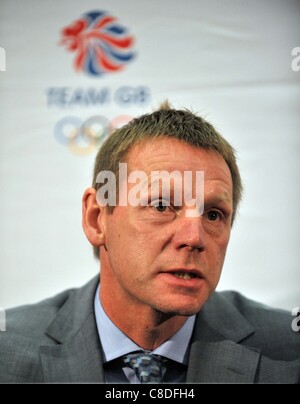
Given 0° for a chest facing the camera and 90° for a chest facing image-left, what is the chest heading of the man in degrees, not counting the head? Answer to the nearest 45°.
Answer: approximately 0°

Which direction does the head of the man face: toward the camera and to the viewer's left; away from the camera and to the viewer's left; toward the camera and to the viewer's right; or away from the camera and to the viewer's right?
toward the camera and to the viewer's right
